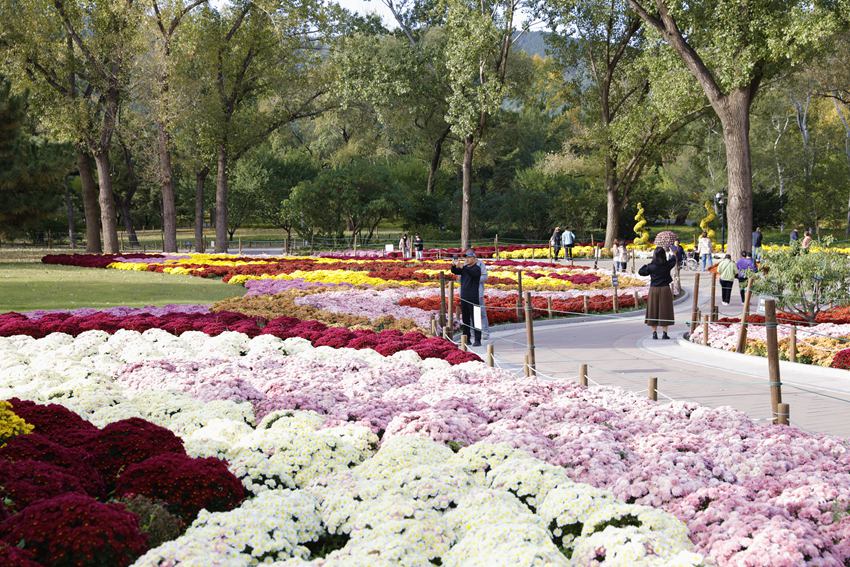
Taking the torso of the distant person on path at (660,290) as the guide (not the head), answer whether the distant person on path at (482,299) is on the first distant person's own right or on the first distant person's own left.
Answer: on the first distant person's own left

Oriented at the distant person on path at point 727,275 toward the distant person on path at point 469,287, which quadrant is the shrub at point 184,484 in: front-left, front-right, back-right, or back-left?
front-left

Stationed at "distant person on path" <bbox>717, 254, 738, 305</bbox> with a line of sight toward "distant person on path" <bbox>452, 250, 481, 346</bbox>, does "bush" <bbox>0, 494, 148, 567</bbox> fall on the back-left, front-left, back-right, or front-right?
front-left
